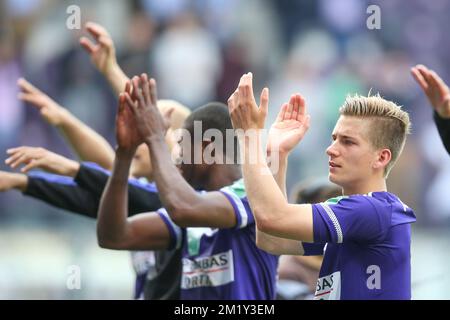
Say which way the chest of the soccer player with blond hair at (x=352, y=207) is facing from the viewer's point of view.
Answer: to the viewer's left
